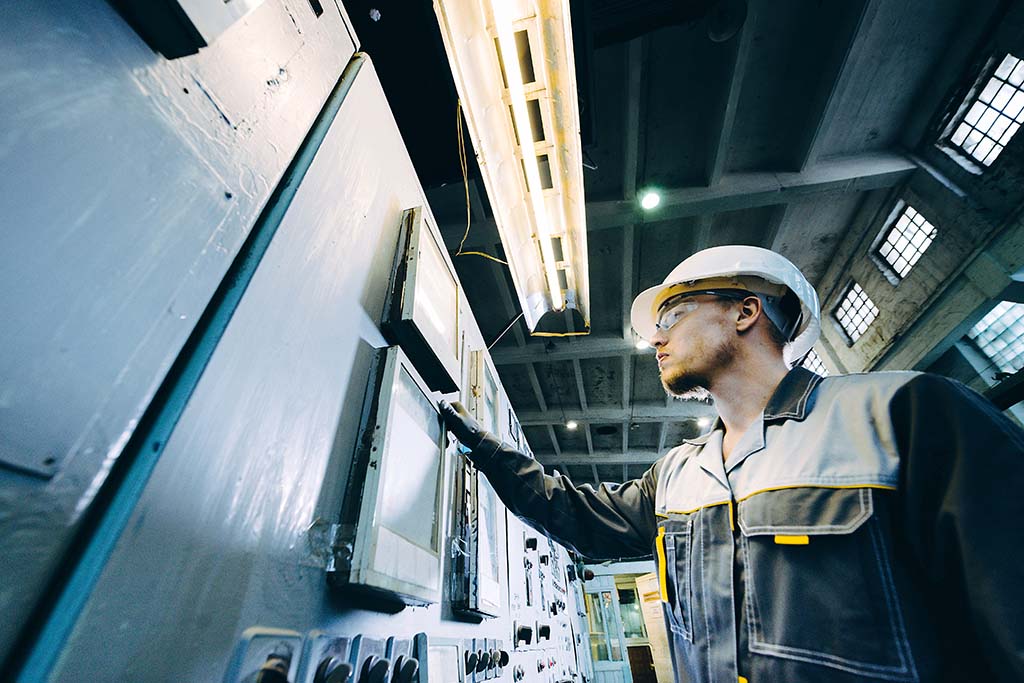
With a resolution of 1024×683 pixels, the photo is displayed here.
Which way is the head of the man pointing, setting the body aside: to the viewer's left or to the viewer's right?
to the viewer's left

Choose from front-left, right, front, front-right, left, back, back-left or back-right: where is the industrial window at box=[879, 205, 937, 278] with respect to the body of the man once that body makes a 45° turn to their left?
back-left

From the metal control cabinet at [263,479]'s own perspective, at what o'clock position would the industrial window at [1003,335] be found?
The industrial window is roughly at 11 o'clock from the metal control cabinet.

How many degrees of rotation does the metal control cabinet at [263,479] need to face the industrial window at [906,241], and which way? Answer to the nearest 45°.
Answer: approximately 45° to its left

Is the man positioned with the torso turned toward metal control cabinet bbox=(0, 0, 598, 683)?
yes

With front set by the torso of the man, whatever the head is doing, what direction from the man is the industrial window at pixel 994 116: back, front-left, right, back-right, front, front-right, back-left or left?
back

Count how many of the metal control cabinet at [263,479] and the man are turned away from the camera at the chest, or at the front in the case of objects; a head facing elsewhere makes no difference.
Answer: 0

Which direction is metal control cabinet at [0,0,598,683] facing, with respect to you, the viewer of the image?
facing the viewer and to the right of the viewer

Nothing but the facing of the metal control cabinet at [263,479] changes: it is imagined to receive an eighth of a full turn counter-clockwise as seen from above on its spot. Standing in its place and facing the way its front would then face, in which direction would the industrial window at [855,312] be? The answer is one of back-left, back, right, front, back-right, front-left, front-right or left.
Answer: front

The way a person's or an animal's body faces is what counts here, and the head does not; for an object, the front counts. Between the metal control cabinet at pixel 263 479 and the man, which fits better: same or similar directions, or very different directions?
very different directions
